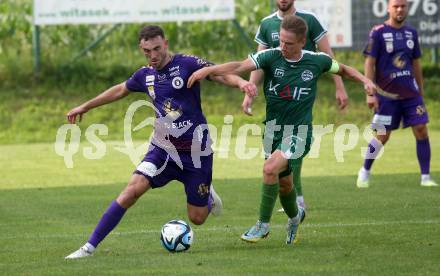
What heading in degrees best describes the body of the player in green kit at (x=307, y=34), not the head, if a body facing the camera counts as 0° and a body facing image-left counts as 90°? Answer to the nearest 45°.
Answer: approximately 0°

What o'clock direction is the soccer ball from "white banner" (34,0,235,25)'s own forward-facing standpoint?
The soccer ball is roughly at 12 o'clock from the white banner.

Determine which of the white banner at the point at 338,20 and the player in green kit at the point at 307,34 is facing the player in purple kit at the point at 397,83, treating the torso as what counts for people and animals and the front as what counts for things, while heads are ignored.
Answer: the white banner

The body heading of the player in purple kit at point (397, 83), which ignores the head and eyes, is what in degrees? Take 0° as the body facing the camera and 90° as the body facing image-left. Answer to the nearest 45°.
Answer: approximately 0°

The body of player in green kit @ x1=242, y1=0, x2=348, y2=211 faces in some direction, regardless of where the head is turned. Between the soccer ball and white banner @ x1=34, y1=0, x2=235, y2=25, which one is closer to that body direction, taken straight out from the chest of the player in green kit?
the soccer ball

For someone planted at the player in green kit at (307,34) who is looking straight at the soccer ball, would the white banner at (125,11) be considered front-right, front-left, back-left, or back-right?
back-right

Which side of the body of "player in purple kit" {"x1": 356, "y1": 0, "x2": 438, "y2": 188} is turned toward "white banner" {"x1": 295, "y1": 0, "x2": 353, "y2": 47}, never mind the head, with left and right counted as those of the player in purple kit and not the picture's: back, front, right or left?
back
